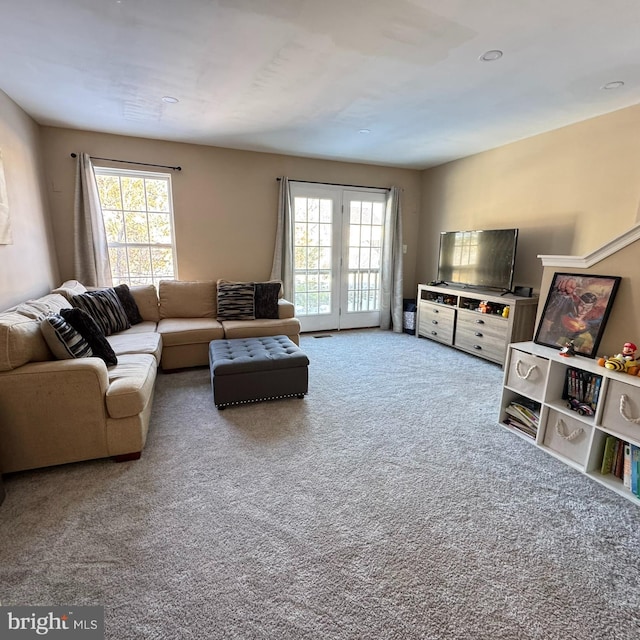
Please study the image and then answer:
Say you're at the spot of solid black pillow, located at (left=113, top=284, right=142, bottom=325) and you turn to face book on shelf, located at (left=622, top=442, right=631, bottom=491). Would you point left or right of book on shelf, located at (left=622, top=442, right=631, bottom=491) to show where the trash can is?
left

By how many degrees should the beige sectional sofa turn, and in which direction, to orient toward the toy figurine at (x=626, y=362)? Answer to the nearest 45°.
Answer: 0° — it already faces it

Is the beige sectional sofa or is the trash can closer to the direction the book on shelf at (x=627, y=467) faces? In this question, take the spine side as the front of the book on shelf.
the beige sectional sofa

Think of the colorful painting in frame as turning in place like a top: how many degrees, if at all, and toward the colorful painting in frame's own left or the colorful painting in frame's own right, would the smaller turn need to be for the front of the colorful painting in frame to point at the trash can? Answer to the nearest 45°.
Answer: approximately 90° to the colorful painting in frame's own right

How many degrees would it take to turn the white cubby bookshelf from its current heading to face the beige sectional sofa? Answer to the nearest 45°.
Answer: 0° — it already faces it

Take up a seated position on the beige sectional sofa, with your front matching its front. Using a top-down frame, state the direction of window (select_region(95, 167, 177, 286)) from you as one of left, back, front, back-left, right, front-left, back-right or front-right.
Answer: back-left
